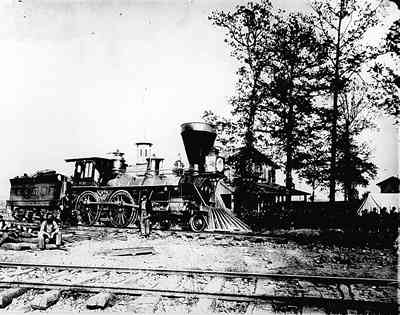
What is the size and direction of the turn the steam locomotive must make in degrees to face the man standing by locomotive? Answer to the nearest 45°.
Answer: approximately 45° to its right

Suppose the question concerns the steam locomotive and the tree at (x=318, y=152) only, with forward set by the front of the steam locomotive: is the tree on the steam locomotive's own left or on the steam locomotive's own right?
on the steam locomotive's own left

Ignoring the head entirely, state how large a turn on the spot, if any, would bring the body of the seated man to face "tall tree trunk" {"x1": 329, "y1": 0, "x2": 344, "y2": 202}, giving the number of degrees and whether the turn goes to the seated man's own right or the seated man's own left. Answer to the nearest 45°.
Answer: approximately 90° to the seated man's own left

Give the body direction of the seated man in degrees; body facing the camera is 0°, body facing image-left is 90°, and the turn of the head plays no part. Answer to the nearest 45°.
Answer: approximately 0°

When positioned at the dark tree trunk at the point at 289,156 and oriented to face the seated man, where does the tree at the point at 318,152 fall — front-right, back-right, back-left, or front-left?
back-left

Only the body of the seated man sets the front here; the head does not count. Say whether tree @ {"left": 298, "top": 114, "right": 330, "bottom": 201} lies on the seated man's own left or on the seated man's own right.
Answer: on the seated man's own left

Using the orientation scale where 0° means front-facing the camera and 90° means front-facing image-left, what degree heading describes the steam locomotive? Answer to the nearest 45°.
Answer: approximately 315°

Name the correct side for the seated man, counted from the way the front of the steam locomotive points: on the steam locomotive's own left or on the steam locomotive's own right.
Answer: on the steam locomotive's own right
